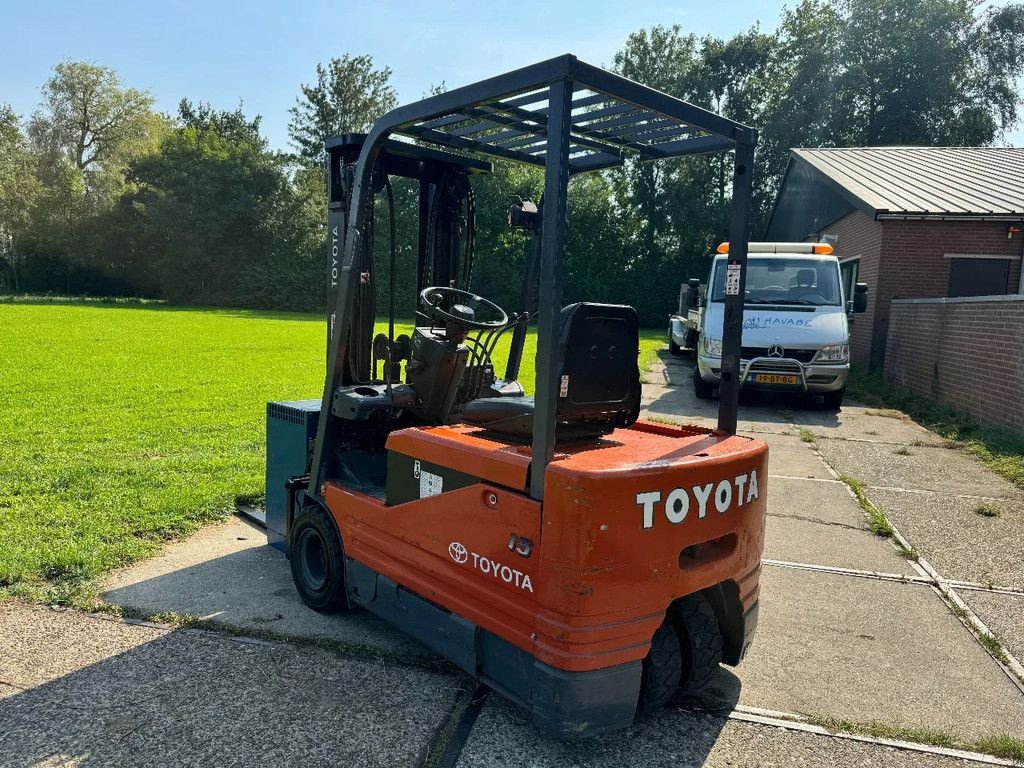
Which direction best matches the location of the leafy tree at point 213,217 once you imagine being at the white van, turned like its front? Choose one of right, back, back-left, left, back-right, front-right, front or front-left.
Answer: back-right

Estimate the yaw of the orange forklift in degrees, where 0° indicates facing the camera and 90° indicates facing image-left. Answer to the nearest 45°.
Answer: approximately 135°

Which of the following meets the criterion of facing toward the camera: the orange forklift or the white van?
the white van

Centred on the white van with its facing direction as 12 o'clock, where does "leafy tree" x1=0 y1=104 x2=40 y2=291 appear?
The leafy tree is roughly at 4 o'clock from the white van.

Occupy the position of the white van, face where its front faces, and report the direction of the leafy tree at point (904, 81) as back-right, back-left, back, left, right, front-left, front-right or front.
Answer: back

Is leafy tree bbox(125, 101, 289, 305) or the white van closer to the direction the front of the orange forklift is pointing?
the leafy tree

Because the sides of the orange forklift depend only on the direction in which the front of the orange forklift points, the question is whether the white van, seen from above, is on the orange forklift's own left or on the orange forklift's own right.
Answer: on the orange forklift's own right

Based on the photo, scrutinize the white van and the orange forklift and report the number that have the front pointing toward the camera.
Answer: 1

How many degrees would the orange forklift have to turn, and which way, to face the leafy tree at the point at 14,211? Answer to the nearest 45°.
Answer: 0° — it already faces it

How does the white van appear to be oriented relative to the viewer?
toward the camera

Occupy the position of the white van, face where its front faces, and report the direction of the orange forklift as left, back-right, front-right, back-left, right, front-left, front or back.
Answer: front
